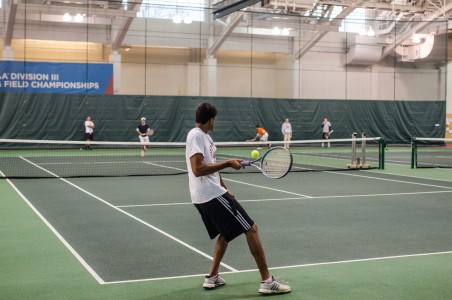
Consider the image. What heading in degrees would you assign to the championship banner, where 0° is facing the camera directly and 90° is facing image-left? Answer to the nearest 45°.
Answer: approximately 0°

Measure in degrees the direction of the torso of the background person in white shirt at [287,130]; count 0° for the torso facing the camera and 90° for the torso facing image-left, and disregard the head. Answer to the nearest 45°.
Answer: approximately 0°

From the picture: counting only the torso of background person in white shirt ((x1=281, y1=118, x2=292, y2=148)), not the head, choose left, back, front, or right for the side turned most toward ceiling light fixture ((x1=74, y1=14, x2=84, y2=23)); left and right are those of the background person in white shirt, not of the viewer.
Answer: right

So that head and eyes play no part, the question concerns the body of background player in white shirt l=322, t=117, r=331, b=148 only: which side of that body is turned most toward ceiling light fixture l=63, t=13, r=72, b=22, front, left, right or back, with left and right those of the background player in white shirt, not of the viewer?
right

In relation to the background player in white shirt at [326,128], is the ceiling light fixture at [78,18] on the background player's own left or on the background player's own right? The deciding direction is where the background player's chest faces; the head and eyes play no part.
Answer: on the background player's own right

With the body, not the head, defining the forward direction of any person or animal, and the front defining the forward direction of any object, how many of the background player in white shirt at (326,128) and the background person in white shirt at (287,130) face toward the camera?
2

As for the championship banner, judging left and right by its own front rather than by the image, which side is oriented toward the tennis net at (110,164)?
front

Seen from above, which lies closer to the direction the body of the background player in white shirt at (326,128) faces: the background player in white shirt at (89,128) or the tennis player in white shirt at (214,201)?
the tennis player in white shirt

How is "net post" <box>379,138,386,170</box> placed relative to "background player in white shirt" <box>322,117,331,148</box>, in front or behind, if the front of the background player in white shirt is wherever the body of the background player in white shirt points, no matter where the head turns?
in front
